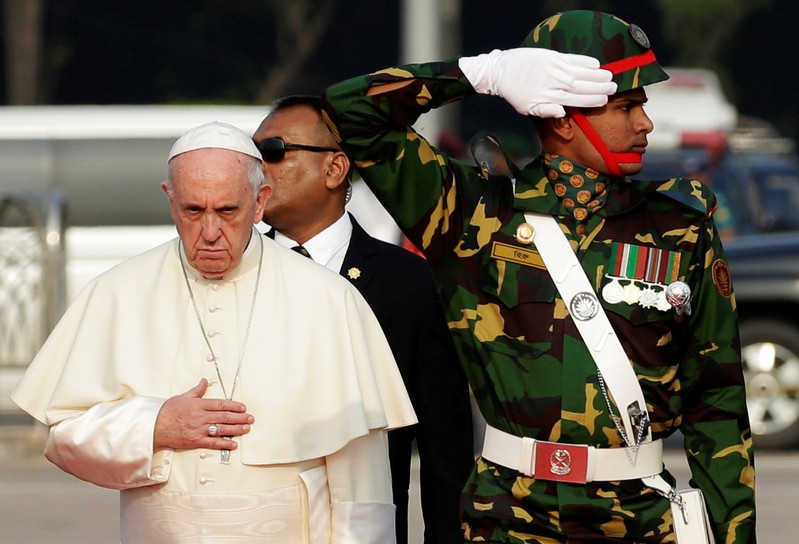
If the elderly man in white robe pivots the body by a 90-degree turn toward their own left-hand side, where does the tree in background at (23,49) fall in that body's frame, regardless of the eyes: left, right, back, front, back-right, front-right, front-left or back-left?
left

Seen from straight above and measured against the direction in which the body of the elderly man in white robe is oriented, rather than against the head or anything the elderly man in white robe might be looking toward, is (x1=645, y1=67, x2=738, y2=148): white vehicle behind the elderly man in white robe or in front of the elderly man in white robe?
behind

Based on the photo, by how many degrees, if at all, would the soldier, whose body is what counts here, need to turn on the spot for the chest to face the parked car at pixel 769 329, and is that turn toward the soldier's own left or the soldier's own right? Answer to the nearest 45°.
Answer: approximately 180°

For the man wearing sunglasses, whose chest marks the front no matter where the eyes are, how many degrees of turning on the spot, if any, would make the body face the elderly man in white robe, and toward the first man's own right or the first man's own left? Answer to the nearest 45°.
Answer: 0° — they already face them

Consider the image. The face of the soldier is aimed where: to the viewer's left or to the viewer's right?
to the viewer's right

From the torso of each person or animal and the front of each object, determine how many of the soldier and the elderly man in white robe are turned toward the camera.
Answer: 2

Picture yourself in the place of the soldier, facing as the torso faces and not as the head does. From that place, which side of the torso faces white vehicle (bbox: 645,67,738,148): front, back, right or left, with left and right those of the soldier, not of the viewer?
back

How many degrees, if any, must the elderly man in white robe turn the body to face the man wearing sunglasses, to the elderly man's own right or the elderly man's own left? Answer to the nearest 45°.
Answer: approximately 135° to the elderly man's own left

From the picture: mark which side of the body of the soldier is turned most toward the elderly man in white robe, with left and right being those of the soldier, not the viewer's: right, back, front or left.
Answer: right

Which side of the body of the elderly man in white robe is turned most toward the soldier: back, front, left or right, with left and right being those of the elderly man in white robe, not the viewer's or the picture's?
left

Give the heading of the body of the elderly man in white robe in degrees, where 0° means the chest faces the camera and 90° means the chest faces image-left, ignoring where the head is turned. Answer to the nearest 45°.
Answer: approximately 0°

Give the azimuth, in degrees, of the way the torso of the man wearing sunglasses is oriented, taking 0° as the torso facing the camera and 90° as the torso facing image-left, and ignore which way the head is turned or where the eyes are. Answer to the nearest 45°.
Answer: approximately 45°
